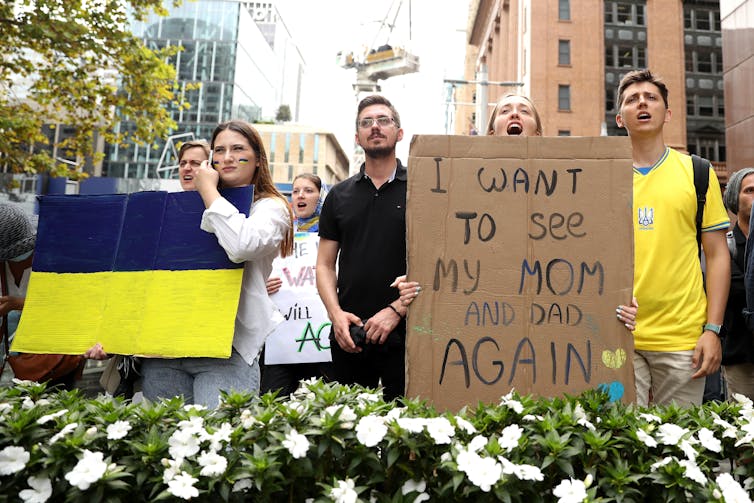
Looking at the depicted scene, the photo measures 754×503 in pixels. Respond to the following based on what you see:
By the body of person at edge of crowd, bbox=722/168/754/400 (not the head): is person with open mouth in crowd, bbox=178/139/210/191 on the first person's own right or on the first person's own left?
on the first person's own right

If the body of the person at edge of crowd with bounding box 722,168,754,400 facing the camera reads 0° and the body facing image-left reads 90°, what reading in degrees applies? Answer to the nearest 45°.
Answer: approximately 315°

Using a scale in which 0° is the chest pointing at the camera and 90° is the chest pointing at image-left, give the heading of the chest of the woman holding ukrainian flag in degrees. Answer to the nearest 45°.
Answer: approximately 45°

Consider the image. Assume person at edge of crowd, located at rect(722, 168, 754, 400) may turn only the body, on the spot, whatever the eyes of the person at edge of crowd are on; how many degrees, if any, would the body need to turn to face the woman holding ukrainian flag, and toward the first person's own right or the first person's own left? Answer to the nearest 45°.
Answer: approximately 90° to the first person's own right

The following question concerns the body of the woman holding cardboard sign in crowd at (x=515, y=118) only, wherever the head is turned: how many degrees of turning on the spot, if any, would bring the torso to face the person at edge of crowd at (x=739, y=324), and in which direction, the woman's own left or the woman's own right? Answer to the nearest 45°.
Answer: approximately 135° to the woman's own left

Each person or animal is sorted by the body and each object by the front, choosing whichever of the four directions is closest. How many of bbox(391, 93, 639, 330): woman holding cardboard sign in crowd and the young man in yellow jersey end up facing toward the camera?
2

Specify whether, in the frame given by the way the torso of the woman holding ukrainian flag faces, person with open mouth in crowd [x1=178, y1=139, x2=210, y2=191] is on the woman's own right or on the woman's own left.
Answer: on the woman's own right

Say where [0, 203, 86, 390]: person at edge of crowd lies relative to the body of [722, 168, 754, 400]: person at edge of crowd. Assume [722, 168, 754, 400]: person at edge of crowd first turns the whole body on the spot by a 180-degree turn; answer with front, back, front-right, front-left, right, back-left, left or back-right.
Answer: left

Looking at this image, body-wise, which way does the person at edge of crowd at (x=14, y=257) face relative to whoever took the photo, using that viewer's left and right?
facing the viewer and to the right of the viewer
